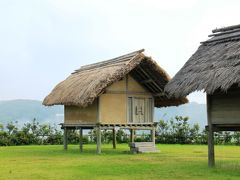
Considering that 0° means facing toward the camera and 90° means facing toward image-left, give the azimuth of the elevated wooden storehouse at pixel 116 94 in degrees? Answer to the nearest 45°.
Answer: approximately 315°
